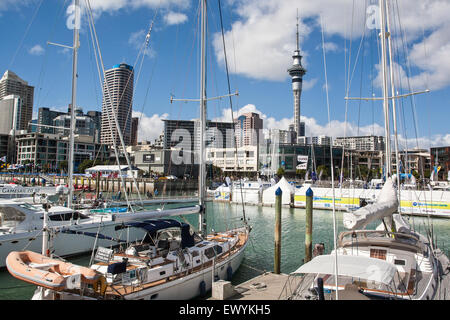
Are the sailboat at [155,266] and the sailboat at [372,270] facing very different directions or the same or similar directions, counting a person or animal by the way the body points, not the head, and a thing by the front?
same or similar directions

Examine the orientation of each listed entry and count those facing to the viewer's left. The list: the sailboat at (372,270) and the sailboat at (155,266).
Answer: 0

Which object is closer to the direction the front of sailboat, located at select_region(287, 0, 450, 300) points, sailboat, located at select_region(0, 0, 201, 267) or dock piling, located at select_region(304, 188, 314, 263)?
the dock piling

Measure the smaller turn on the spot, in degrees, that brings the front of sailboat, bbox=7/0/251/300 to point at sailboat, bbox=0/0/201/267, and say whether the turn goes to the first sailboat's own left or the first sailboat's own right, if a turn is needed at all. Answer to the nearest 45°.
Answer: approximately 90° to the first sailboat's own left

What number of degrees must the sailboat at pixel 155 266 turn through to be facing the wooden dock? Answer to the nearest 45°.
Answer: approximately 45° to its right

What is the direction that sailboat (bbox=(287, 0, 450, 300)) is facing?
away from the camera

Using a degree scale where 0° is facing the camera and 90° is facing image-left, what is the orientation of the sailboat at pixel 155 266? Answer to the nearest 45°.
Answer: approximately 225°

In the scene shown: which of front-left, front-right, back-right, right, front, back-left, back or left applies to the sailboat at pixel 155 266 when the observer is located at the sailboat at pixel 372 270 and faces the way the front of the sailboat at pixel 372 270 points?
left

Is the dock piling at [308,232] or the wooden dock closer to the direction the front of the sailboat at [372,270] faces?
the dock piling

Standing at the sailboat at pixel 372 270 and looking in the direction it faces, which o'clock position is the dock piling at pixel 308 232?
The dock piling is roughly at 11 o'clock from the sailboat.

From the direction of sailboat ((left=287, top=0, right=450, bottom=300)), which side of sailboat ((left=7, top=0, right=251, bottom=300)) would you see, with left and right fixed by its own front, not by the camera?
right

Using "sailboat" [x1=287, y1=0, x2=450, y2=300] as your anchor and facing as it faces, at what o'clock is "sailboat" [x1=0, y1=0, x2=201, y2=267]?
"sailboat" [x1=0, y1=0, x2=201, y2=267] is roughly at 9 o'clock from "sailboat" [x1=287, y1=0, x2=450, y2=300].

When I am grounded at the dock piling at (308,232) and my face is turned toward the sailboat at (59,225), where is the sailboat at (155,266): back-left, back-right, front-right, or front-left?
front-left
